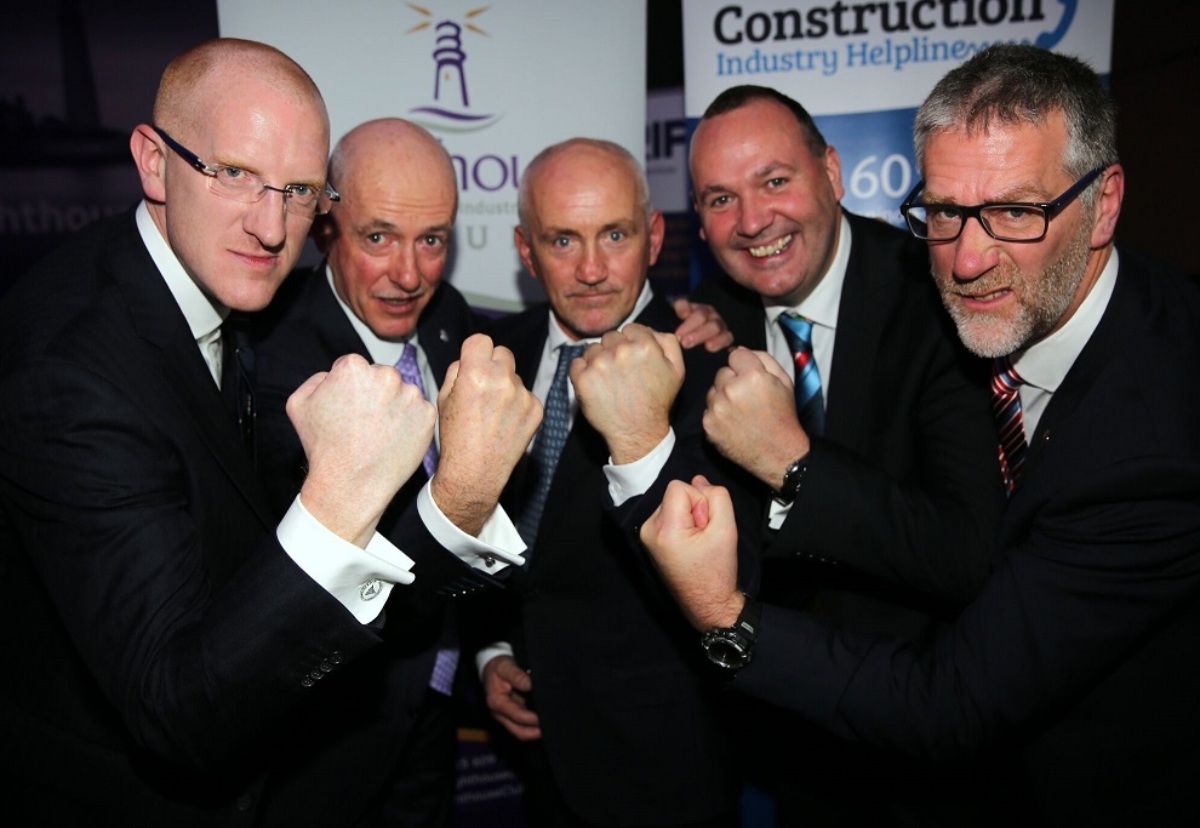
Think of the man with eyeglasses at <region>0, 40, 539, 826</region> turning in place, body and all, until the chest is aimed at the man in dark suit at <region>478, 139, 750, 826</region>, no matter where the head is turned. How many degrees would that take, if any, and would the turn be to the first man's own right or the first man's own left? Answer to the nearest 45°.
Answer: approximately 45° to the first man's own left

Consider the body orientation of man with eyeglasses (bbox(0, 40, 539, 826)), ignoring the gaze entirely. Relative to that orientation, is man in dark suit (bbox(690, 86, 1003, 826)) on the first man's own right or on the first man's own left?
on the first man's own left

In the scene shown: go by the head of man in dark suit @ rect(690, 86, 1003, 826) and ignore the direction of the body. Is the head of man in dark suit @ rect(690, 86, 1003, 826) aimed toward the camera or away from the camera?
toward the camera

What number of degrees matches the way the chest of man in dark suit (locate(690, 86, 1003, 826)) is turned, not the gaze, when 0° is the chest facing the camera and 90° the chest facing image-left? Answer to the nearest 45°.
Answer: approximately 45°

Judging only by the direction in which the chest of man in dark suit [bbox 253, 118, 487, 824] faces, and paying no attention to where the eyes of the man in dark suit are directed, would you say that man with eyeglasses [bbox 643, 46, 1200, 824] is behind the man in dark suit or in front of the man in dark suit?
in front

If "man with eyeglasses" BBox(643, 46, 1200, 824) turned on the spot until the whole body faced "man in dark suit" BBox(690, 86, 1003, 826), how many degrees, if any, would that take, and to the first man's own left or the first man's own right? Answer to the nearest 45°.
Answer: approximately 90° to the first man's own right

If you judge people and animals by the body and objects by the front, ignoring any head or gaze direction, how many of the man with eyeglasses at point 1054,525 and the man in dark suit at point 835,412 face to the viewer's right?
0

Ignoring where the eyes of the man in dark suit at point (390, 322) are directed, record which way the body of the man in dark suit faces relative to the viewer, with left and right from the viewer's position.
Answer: facing the viewer and to the right of the viewer

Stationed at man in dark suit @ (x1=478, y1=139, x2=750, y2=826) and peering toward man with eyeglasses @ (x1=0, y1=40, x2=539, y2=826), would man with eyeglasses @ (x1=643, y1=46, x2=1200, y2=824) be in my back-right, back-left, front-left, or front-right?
back-left

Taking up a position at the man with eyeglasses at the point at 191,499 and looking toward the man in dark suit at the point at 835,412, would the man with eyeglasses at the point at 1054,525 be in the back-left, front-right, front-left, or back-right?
front-right

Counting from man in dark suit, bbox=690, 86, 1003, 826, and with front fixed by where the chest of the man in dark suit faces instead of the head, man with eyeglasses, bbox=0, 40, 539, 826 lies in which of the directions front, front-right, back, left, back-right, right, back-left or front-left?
front

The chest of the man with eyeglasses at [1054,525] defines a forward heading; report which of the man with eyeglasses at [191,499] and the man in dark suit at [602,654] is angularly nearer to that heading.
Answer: the man with eyeglasses

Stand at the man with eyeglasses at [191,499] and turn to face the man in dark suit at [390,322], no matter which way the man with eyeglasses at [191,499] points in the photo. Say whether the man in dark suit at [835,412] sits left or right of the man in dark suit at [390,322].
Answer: right

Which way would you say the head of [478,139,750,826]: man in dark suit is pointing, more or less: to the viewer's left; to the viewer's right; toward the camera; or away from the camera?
toward the camera

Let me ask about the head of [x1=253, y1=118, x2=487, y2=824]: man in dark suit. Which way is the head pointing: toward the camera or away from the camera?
toward the camera
